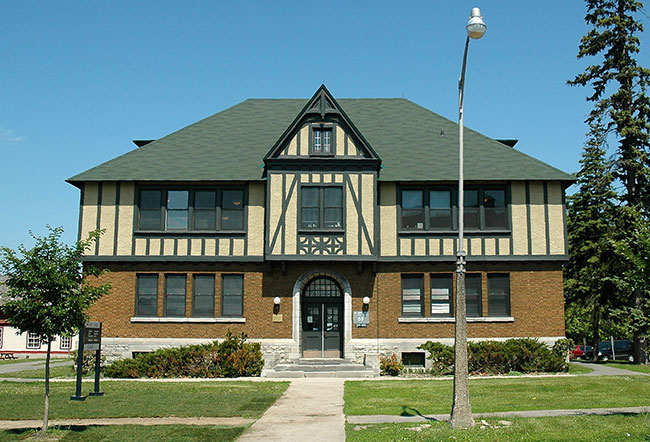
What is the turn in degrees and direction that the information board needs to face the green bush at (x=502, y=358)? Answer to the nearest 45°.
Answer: approximately 90° to its left

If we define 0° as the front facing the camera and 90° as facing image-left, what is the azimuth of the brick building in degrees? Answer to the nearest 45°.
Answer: approximately 0°

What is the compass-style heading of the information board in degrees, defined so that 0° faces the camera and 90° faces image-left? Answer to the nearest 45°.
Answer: approximately 0°

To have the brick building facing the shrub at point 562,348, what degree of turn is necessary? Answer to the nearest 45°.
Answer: approximately 90° to its left

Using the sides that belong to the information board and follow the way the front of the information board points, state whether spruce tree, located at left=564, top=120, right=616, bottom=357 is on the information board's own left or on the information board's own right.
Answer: on the information board's own left

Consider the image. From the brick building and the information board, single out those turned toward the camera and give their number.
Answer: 2

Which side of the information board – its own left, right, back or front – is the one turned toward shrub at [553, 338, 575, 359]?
left

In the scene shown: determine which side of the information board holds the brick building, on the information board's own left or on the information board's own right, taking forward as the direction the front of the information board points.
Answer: on the information board's own left

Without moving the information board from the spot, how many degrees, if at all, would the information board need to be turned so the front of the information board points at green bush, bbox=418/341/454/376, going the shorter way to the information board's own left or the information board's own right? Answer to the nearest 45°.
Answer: approximately 90° to the information board's own left

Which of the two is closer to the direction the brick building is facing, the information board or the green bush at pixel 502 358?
the information board
